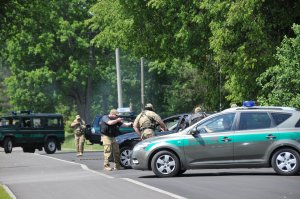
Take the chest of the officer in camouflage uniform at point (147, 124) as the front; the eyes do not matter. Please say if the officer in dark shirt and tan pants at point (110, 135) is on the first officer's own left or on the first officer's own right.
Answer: on the first officer's own left

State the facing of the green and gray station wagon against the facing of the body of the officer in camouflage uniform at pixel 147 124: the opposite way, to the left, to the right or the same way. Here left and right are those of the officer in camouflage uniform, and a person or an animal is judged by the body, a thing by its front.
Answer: to the left

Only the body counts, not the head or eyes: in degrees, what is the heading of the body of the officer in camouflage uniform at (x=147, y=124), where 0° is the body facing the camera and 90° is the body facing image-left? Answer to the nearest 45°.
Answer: approximately 180°

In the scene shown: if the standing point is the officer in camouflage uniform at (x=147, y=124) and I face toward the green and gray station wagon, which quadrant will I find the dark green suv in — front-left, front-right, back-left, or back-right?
back-left

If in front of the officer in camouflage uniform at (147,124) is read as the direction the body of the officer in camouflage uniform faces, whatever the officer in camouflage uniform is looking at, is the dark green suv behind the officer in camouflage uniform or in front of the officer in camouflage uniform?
in front

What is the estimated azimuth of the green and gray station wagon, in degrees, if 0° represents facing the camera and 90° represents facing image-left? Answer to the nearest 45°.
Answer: approximately 90°

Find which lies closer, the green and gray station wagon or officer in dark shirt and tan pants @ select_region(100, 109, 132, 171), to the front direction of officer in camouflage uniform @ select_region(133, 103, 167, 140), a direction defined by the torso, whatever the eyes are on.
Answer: the officer in dark shirt and tan pants

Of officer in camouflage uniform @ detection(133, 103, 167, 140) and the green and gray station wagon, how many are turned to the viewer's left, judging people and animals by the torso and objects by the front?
1

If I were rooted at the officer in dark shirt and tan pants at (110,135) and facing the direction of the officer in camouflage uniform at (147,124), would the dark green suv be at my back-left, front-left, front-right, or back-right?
back-left
